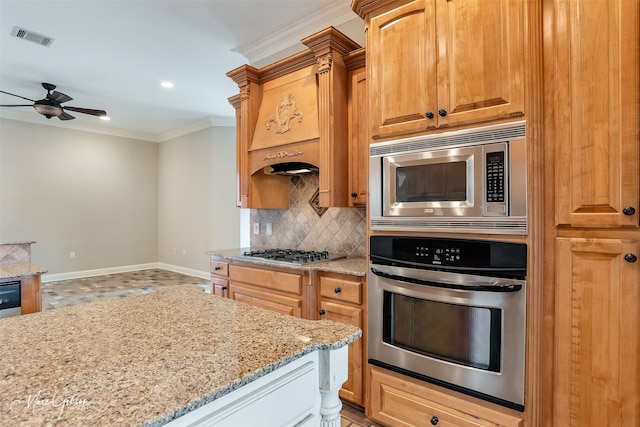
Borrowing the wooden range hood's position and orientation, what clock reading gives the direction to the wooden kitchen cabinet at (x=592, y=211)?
The wooden kitchen cabinet is roughly at 9 o'clock from the wooden range hood.

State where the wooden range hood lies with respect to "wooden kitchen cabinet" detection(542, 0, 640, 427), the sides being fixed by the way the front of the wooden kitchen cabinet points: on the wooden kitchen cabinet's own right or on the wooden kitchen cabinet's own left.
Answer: on the wooden kitchen cabinet's own right

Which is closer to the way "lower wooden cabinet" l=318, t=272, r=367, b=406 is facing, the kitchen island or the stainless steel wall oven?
the kitchen island

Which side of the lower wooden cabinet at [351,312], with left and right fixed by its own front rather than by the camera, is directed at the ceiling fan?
right

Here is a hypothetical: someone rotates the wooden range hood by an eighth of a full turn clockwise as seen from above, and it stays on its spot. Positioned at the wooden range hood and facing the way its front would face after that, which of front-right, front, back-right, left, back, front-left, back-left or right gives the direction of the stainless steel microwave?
back-left
